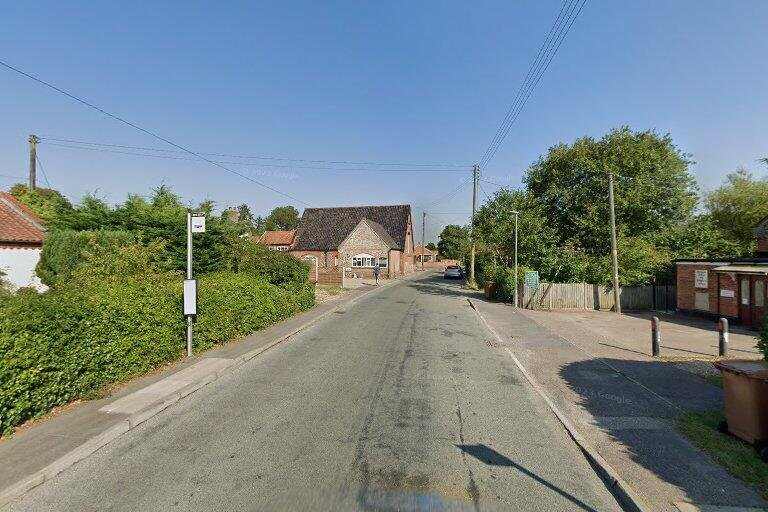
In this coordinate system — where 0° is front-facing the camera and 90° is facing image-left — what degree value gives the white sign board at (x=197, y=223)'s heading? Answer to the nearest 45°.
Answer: approximately 0°

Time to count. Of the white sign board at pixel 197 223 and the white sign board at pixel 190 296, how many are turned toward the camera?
2

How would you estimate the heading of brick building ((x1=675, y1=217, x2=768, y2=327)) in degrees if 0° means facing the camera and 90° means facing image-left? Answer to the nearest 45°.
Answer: approximately 45°

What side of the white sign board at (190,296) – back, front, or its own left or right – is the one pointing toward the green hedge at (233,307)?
back

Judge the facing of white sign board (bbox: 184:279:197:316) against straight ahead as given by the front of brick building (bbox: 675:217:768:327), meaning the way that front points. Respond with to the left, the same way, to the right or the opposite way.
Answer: to the left

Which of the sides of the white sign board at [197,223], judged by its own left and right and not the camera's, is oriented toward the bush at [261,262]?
back

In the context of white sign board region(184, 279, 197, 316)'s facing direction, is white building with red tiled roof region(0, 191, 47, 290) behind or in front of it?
behind

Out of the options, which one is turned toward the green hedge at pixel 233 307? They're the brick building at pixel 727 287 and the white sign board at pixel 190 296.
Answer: the brick building

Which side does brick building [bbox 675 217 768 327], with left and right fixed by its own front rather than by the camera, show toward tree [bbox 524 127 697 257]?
right

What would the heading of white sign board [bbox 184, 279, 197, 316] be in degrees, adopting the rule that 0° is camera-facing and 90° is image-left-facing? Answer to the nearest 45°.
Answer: approximately 0°
